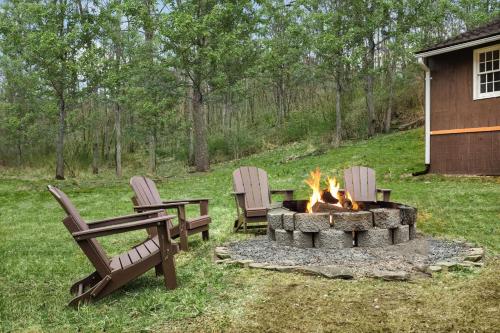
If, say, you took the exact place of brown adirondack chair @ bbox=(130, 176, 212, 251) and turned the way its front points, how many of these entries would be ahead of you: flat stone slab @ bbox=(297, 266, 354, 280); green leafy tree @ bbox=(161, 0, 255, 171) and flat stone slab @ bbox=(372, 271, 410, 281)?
2

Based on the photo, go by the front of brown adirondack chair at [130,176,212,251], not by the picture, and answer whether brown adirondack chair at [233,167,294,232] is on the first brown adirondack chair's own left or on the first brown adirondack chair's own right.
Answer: on the first brown adirondack chair's own left

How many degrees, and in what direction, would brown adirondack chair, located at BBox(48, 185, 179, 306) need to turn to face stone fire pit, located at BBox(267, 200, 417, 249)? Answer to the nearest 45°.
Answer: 0° — it already faces it

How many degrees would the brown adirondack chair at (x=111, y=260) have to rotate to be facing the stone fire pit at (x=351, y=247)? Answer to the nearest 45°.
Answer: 0° — it already faces it

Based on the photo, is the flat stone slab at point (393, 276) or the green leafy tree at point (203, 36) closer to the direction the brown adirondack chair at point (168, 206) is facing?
the flat stone slab

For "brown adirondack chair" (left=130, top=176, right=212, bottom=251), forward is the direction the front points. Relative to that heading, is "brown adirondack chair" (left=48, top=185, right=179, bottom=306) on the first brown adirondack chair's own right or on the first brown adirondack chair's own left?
on the first brown adirondack chair's own right

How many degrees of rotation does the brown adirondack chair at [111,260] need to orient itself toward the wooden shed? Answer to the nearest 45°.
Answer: approximately 45° to its left

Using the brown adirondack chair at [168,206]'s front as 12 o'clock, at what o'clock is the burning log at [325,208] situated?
The burning log is roughly at 11 o'clock from the brown adirondack chair.

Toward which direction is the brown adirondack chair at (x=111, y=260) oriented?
to the viewer's right

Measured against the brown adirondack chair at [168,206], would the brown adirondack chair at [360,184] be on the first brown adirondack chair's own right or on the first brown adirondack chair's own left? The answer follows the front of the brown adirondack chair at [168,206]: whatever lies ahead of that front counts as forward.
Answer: on the first brown adirondack chair's own left

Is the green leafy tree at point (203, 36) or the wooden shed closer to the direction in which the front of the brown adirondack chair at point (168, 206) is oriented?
the wooden shed
